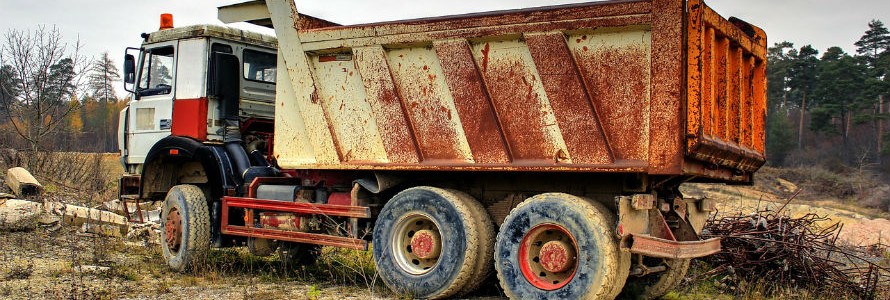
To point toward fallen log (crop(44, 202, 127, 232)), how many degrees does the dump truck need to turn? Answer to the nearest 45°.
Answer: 0° — it already faces it

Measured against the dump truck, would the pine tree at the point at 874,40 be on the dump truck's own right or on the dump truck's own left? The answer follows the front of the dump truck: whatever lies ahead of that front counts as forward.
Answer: on the dump truck's own right

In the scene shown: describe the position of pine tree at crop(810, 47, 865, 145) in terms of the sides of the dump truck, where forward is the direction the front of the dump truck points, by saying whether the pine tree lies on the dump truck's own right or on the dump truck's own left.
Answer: on the dump truck's own right

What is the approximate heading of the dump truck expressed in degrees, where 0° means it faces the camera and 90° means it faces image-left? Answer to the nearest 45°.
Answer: approximately 135°

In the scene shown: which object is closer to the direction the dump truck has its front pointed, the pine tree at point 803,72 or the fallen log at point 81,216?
the fallen log

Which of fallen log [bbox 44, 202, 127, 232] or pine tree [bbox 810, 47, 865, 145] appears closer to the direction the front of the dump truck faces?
the fallen log
